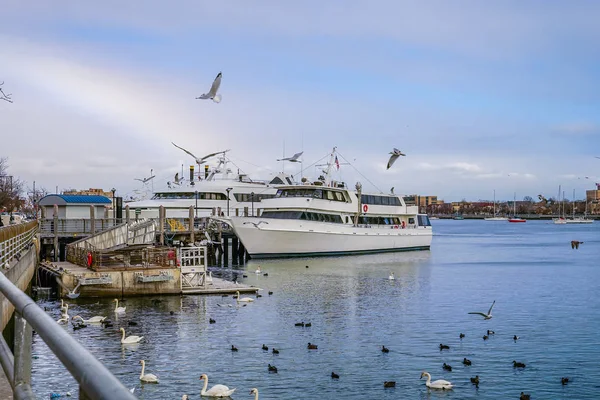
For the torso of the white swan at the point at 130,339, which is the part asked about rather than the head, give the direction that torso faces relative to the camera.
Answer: to the viewer's left

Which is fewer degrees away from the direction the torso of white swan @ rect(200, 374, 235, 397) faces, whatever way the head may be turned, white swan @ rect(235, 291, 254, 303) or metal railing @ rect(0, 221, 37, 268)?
the metal railing

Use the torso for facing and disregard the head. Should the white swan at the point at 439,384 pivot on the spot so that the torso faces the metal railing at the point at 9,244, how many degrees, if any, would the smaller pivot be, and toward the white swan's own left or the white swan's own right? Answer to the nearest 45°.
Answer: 0° — it already faces it

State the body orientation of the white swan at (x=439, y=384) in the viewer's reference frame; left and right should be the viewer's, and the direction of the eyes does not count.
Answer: facing to the left of the viewer

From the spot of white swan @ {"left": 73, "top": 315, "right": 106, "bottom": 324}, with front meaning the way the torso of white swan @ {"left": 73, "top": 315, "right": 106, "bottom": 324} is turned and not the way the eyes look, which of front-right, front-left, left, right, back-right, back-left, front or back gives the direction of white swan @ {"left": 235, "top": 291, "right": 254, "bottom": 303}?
back-right

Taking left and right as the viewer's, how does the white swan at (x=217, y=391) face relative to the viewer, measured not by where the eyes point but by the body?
facing to the left of the viewer

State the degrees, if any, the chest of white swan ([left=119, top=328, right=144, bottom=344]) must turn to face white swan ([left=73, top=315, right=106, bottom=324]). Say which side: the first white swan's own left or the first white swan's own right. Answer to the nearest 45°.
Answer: approximately 90° to the first white swan's own right

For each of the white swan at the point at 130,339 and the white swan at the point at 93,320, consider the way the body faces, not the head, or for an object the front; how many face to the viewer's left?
2

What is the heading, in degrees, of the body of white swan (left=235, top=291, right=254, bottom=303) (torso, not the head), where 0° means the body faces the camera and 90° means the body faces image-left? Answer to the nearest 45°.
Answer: approximately 90°
